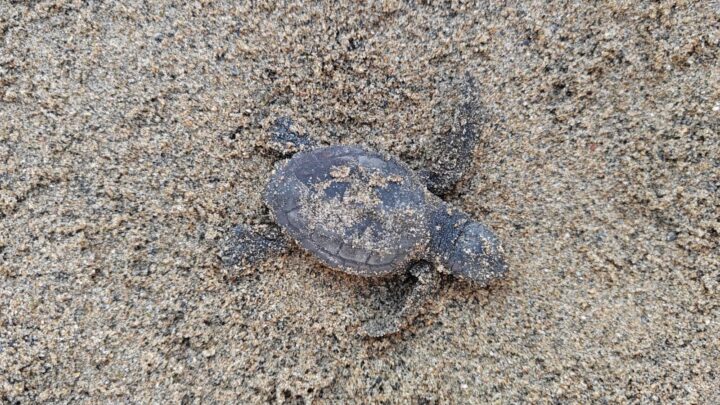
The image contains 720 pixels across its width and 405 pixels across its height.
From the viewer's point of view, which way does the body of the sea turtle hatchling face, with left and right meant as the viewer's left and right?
facing the viewer and to the right of the viewer
